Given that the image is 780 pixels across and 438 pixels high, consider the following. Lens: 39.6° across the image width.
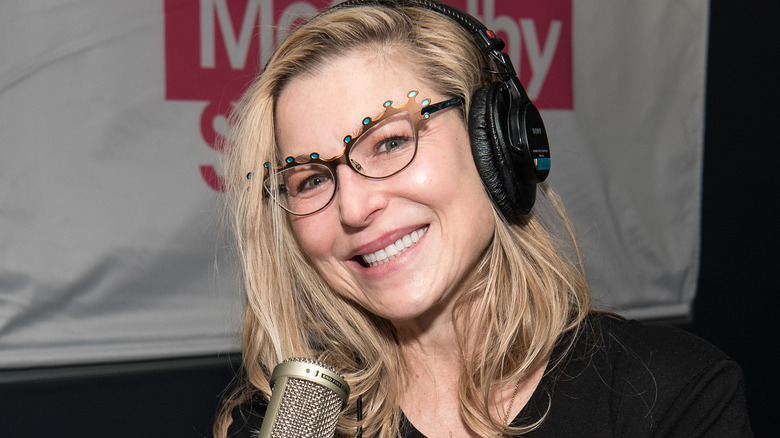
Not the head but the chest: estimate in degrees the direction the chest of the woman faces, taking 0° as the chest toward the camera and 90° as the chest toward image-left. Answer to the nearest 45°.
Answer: approximately 0°
